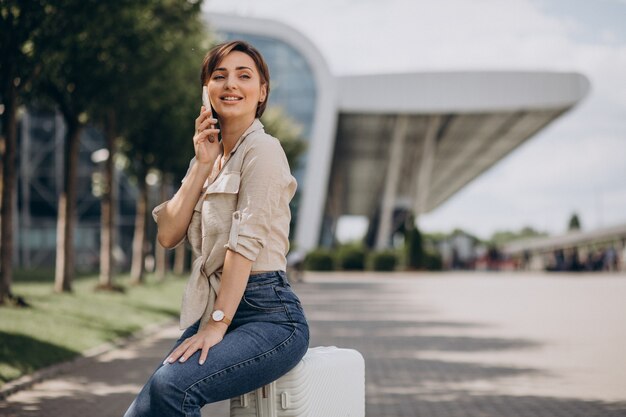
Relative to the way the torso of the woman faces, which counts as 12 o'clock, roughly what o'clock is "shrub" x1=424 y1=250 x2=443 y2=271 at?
The shrub is roughly at 5 o'clock from the woman.

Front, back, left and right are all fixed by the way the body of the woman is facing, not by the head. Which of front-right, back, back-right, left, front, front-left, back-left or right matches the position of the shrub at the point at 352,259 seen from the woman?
back-right

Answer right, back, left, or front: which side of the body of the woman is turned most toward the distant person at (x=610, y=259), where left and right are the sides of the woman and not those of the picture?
back

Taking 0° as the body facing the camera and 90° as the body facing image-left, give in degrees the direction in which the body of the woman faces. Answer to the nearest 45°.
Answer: approximately 45°

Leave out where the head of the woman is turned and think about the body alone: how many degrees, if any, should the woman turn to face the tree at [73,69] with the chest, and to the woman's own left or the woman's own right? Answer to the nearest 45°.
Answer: approximately 135° to the woman's own right

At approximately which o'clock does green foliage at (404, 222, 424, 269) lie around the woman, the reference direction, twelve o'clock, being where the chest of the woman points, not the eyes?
The green foliage is roughly at 5 o'clock from the woman.

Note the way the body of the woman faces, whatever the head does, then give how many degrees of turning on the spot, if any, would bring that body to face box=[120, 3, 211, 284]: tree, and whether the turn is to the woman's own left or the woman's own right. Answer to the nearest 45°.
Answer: approximately 135° to the woman's own right

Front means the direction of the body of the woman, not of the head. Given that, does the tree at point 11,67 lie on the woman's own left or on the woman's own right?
on the woman's own right
